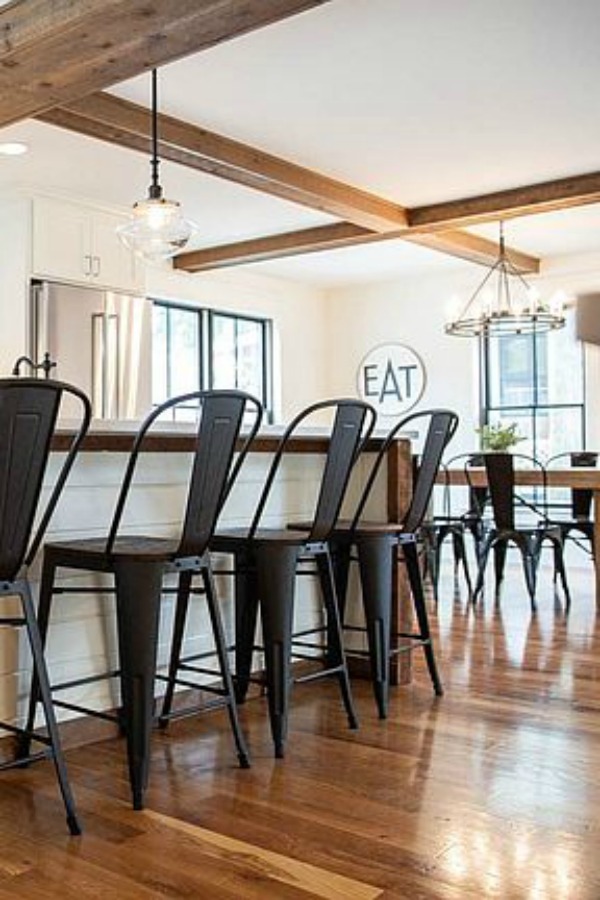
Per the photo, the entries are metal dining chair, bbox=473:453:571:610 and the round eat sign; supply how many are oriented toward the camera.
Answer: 1

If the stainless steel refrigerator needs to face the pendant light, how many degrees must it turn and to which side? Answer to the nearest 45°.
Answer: approximately 45° to its right

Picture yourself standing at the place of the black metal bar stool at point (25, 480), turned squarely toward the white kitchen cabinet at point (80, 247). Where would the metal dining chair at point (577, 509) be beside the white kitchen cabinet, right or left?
right

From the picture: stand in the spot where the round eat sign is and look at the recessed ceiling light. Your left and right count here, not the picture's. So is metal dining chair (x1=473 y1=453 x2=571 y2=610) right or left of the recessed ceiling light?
left

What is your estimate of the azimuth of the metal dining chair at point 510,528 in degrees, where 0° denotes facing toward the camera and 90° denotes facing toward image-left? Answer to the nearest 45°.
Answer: approximately 225°

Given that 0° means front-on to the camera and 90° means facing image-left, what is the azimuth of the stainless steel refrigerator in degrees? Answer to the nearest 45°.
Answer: approximately 315°

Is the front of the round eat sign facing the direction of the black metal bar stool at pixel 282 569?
yes

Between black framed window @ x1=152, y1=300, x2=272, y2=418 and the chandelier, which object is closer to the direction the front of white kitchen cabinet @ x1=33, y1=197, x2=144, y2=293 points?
the chandelier

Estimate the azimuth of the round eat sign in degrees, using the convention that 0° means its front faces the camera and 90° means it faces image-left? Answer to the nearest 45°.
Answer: approximately 0°

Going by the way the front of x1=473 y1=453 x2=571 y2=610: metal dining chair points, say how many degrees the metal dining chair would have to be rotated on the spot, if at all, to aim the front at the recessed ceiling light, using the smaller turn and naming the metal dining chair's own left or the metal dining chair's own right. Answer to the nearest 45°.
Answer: approximately 180°
